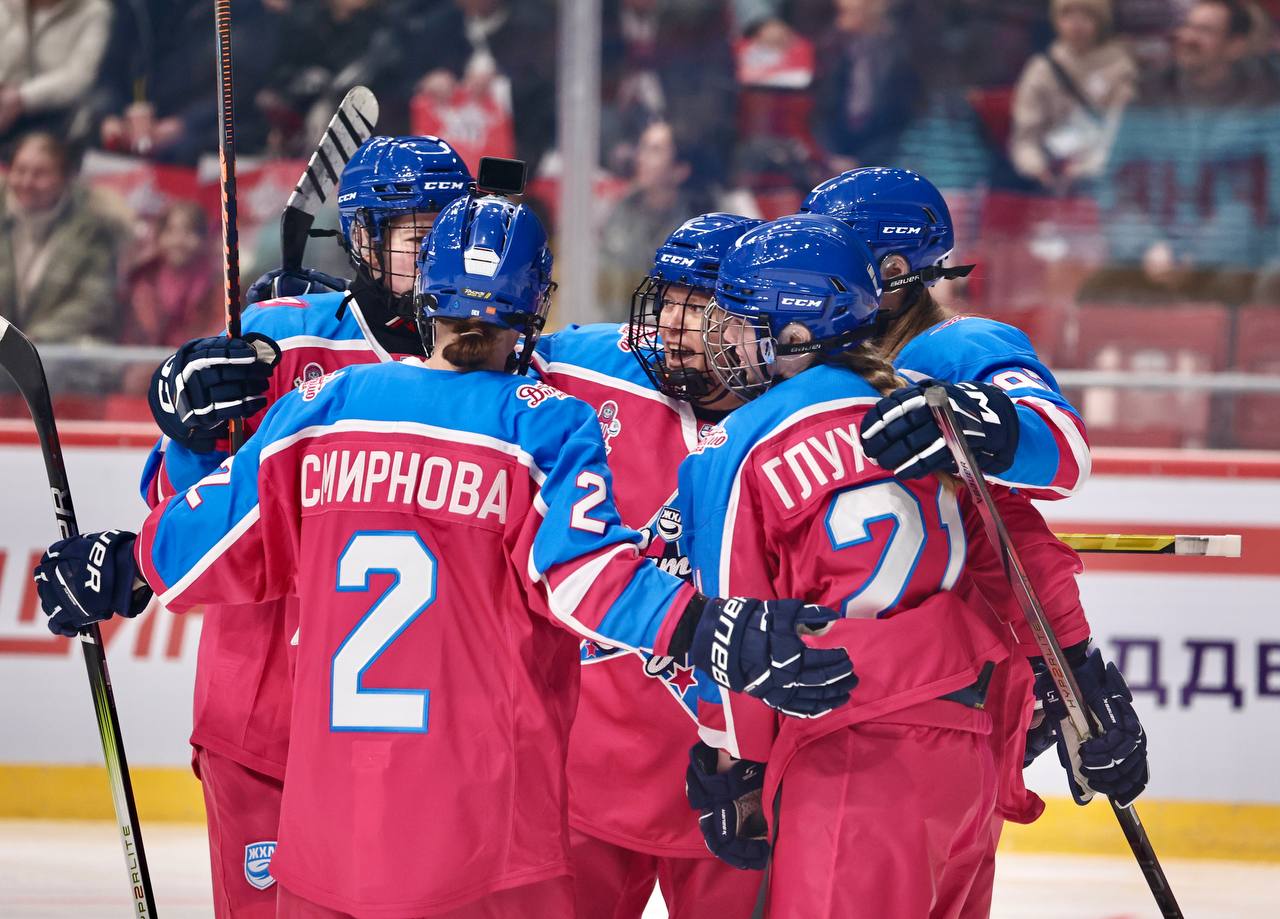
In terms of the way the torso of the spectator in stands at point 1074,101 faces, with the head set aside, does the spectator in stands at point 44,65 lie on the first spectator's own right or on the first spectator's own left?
on the first spectator's own right

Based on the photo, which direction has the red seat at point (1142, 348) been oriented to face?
toward the camera

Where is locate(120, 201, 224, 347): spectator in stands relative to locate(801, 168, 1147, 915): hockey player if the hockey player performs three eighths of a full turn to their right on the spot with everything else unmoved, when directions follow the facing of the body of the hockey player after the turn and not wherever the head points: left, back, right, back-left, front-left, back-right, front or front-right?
left

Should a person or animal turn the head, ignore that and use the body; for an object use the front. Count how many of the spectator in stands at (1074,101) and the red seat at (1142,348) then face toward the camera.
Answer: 2

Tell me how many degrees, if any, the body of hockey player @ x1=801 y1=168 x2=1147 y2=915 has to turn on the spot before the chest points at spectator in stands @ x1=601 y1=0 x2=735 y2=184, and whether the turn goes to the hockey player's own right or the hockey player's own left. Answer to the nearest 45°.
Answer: approximately 90° to the hockey player's own right

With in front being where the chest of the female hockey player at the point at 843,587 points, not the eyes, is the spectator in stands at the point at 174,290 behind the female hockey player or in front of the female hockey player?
in front

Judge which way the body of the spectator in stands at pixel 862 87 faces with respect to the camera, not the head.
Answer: toward the camera

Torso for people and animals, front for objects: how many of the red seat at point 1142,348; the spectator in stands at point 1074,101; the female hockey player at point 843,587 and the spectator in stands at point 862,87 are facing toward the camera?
3

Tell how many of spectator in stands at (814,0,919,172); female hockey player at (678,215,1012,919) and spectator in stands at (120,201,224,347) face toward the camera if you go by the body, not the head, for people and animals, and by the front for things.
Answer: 2

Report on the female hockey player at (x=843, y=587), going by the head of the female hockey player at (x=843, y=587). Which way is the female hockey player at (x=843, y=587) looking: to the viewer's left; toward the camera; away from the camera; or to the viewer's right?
to the viewer's left

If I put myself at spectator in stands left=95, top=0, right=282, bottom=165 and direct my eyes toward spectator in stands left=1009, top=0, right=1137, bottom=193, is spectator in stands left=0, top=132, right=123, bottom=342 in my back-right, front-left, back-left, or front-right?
back-right

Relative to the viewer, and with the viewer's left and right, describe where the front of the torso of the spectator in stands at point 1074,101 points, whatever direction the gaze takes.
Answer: facing the viewer

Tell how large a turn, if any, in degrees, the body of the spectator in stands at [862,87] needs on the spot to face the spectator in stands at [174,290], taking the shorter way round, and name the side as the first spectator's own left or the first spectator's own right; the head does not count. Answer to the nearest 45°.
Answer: approximately 90° to the first spectator's own right

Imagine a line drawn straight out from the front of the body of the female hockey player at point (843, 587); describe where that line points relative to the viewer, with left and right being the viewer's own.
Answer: facing away from the viewer and to the left of the viewer
